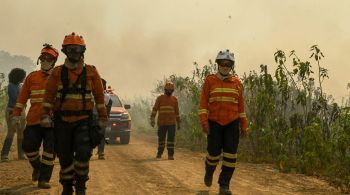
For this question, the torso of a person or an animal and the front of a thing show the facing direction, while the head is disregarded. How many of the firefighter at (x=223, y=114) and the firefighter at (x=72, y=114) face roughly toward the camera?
2

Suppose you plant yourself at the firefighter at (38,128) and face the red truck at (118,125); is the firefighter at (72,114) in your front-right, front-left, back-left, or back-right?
back-right

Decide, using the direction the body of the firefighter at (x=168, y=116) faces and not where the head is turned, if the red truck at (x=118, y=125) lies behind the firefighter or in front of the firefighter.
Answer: behind

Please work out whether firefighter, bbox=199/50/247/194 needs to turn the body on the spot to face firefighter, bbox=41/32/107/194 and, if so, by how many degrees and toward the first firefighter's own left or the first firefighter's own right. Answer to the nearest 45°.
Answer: approximately 45° to the first firefighter's own right

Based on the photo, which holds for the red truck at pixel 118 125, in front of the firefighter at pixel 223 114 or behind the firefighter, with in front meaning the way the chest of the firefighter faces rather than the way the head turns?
behind

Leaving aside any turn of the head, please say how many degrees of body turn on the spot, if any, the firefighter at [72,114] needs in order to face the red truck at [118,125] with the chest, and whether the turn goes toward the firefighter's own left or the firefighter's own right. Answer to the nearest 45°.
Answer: approximately 180°

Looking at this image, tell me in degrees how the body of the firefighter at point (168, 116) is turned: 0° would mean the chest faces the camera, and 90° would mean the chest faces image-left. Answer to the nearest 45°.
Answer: approximately 0°
